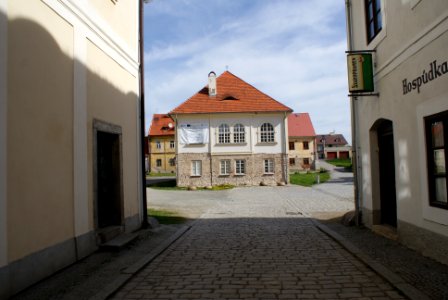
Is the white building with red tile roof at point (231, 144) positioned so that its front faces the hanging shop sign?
yes

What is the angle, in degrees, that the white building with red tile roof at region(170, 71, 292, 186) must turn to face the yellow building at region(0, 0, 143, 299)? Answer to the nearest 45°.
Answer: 0° — it already faces it

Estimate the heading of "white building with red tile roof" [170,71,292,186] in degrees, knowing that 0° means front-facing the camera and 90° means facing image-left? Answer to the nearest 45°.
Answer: approximately 0°
